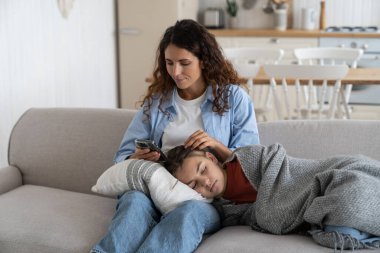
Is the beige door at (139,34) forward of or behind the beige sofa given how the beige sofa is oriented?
behind

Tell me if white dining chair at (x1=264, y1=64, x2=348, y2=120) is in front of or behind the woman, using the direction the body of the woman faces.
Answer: behind

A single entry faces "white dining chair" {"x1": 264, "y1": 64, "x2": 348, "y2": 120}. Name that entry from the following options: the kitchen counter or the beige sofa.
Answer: the kitchen counter

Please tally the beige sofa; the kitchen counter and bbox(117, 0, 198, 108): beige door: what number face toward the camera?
3

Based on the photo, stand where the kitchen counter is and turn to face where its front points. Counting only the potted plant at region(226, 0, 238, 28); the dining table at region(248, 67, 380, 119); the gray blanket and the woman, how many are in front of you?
3

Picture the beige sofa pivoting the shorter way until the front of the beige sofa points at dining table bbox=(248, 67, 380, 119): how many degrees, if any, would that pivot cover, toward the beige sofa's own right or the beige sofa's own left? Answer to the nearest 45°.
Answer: approximately 135° to the beige sofa's own left

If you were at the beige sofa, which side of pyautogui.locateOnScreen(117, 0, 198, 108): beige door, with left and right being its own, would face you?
front

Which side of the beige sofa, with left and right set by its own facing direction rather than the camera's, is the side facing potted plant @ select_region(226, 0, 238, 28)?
back

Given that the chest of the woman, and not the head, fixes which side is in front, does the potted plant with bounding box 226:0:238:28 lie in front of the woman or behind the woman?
behind

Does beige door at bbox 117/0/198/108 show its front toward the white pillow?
yes

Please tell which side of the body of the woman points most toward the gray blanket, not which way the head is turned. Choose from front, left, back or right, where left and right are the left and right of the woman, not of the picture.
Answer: left

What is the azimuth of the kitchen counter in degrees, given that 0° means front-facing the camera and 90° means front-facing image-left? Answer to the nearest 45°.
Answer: approximately 0°

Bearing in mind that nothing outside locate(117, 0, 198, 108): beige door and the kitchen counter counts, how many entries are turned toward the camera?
2

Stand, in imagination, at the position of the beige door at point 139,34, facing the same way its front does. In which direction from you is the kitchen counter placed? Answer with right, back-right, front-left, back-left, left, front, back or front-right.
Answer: left

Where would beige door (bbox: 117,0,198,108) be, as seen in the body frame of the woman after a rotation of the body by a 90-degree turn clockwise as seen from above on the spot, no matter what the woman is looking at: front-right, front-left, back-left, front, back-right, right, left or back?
front-right
